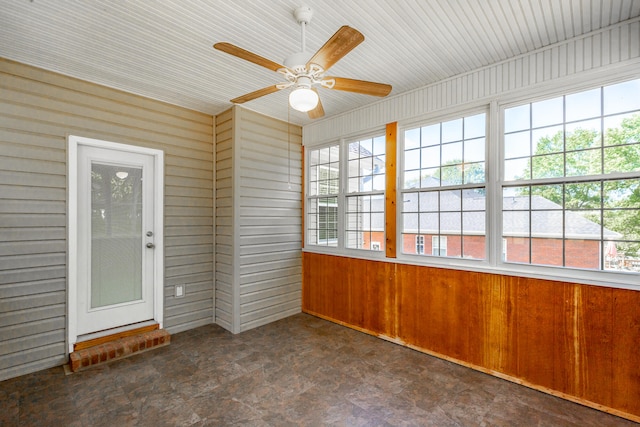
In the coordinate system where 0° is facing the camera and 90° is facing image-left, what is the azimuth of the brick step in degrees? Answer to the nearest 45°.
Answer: approximately 315°

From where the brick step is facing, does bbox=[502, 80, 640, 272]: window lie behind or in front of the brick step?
in front

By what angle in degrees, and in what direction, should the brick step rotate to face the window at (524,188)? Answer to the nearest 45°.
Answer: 0° — it already faces it

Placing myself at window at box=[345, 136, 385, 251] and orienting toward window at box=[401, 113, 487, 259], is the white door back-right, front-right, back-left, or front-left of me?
back-right

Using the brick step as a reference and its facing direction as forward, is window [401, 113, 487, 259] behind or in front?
in front

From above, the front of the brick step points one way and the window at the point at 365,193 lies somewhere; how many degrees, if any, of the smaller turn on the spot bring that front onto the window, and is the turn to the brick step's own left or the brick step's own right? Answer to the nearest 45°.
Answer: approximately 45° to the brick step's own left
